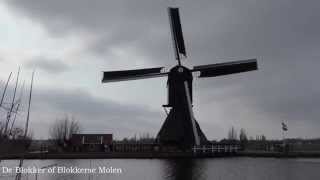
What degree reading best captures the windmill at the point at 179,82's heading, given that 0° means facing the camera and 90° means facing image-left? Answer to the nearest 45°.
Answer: approximately 0°
